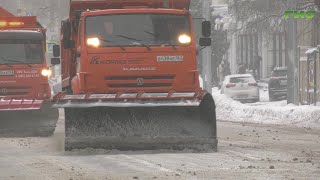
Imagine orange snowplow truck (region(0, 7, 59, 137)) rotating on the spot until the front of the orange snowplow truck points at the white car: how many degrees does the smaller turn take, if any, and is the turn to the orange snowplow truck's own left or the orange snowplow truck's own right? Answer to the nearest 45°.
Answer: approximately 135° to the orange snowplow truck's own left

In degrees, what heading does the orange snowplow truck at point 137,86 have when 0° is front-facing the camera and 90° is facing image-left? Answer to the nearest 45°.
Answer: approximately 0°
